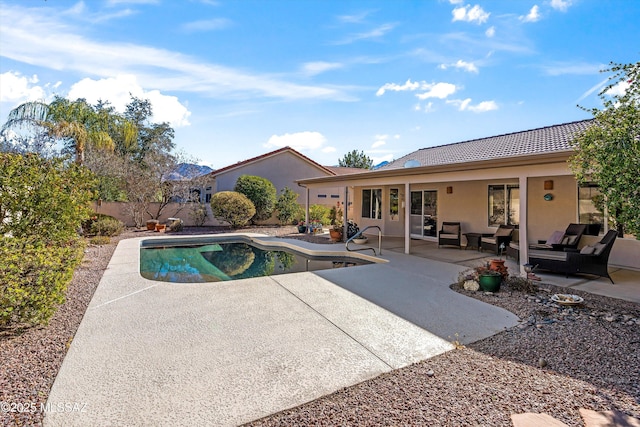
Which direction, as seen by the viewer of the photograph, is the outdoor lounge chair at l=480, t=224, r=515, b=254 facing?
facing the viewer and to the left of the viewer

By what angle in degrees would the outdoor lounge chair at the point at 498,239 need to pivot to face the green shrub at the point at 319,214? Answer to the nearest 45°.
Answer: approximately 90° to its right

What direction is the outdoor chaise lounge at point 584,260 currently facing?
to the viewer's left

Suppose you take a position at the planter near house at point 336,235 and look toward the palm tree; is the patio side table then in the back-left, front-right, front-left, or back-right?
back-left

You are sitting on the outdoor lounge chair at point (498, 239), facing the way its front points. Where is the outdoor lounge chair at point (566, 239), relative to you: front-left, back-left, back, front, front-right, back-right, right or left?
left

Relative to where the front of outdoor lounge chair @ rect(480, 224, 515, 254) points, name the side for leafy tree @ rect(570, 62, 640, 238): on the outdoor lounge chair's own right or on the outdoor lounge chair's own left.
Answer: on the outdoor lounge chair's own left

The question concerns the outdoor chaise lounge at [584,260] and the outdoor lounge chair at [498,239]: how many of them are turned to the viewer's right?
0

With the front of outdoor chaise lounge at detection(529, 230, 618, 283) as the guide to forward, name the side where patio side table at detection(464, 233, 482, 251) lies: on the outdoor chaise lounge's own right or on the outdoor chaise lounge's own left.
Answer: on the outdoor chaise lounge's own right

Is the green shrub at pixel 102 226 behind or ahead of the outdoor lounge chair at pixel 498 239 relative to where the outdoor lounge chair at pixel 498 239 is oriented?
ahead
